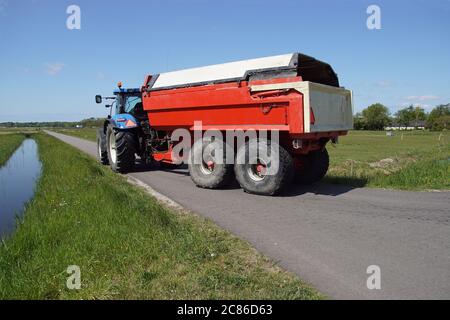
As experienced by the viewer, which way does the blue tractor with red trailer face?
facing away from the viewer and to the left of the viewer
